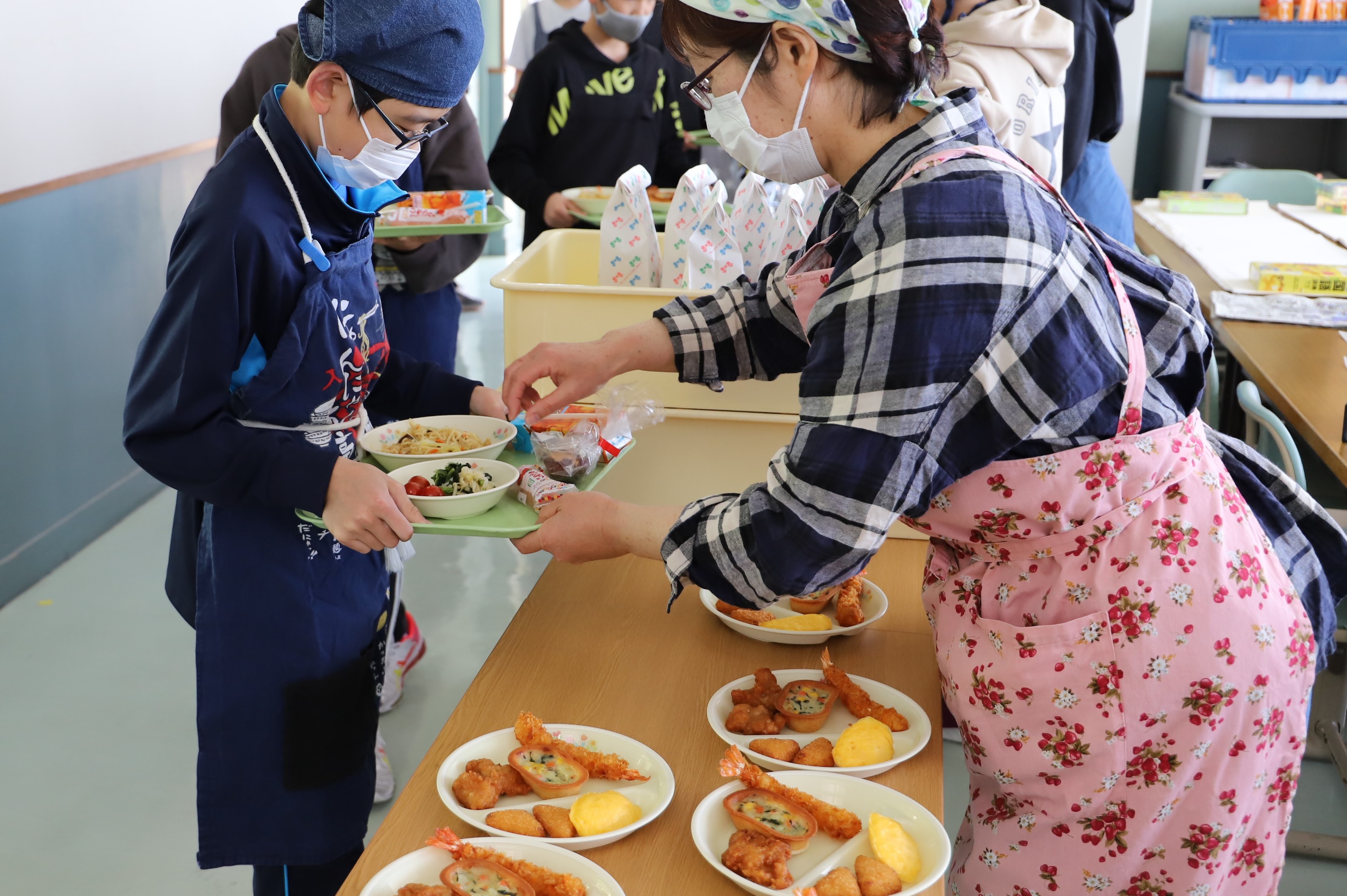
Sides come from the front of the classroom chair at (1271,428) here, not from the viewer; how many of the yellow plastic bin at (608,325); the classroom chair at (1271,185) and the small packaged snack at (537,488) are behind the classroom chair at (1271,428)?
2

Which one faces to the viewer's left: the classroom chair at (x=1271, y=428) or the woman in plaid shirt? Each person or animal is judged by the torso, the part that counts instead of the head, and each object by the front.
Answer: the woman in plaid shirt

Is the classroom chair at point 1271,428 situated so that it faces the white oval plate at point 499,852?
no

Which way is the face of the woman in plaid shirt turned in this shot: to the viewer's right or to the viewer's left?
to the viewer's left

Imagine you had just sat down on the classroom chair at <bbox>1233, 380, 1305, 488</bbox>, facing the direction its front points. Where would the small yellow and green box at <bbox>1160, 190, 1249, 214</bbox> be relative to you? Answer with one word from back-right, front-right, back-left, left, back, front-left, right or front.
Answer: front-left

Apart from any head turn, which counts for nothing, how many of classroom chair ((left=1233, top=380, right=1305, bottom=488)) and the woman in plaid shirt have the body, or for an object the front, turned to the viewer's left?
1

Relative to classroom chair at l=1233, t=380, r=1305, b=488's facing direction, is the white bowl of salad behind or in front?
behind

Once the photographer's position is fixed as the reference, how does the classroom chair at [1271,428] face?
facing away from the viewer and to the right of the viewer

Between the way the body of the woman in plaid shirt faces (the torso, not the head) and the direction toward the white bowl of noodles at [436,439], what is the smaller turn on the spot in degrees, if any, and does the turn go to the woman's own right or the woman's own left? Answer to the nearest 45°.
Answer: approximately 45° to the woman's own right

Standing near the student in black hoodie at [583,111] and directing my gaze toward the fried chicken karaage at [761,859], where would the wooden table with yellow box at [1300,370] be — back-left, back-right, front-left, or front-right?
front-left

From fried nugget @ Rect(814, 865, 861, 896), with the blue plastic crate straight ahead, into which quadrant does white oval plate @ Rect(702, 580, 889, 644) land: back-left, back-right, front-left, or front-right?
front-left

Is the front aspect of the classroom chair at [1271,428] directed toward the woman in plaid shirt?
no

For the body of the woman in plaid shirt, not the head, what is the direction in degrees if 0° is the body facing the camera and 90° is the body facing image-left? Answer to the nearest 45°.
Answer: approximately 90°
